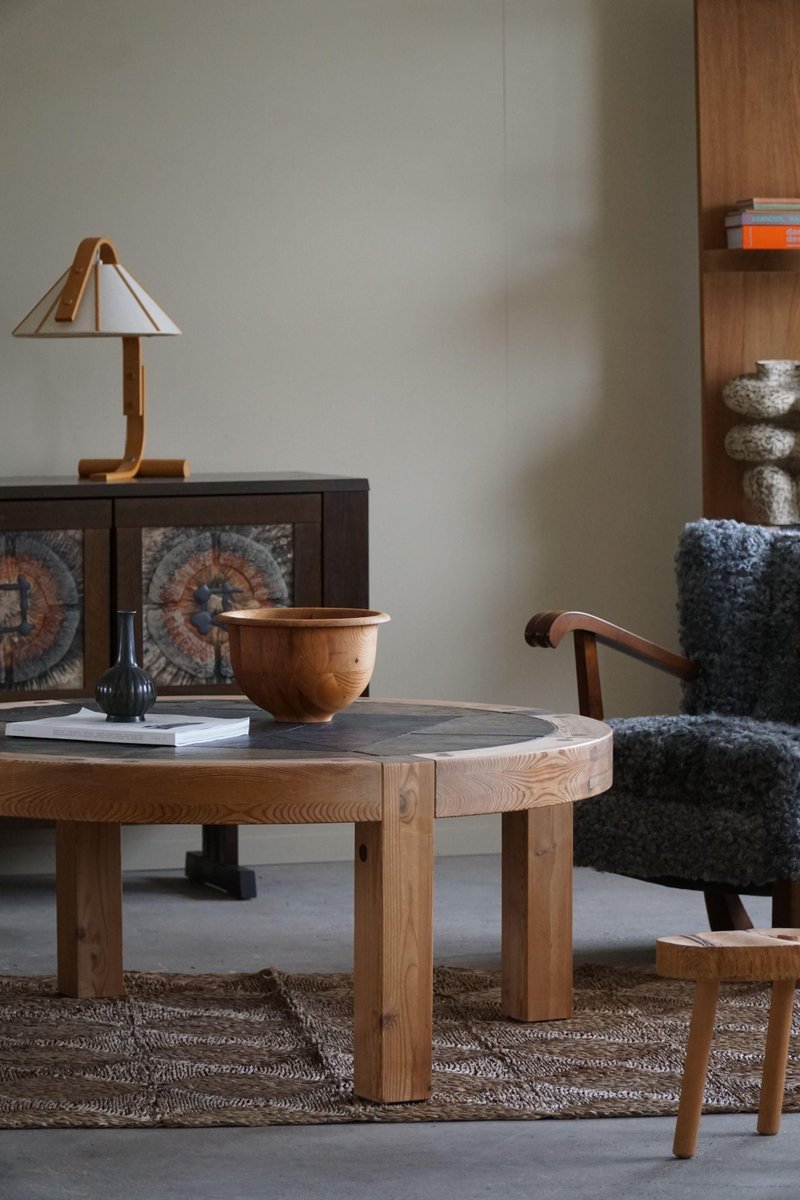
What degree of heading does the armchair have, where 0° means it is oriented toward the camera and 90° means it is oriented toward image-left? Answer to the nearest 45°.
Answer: approximately 45°

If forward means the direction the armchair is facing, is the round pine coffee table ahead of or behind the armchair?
ahead

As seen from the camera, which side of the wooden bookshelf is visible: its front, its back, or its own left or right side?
front

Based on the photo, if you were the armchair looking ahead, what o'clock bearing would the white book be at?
The white book is roughly at 12 o'clock from the armchair.

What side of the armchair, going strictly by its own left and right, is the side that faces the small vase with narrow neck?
front

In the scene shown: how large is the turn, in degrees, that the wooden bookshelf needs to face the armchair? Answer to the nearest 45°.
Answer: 0° — it already faces it

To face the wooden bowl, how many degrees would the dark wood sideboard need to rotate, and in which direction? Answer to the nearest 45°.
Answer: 0° — it already faces it

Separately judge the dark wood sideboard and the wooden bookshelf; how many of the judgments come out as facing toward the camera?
2

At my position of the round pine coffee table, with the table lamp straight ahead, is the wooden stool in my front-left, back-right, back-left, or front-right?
back-right

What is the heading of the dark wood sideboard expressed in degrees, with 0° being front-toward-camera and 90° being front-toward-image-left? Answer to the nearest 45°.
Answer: approximately 0°

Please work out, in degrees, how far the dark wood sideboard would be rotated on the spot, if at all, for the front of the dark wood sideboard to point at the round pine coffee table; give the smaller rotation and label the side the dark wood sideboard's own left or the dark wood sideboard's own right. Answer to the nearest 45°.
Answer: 0° — it already faces it

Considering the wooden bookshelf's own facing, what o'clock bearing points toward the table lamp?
The table lamp is roughly at 2 o'clock from the wooden bookshelf.

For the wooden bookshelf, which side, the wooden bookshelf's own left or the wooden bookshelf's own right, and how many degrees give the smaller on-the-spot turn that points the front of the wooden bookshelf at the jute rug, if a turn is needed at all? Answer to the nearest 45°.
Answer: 0° — it already faces it

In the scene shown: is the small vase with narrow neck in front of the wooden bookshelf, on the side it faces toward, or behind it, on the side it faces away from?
in front
